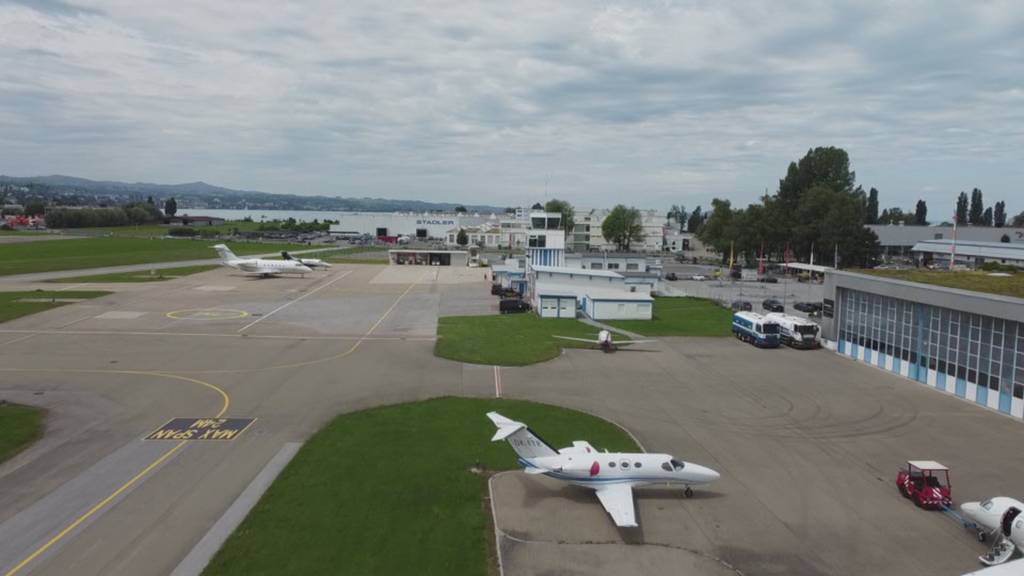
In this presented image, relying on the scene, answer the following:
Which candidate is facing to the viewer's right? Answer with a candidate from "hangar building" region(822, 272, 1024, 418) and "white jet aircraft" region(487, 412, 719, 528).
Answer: the white jet aircraft

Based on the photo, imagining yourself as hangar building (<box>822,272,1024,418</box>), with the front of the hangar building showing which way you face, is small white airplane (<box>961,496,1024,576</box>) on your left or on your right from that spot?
on your left

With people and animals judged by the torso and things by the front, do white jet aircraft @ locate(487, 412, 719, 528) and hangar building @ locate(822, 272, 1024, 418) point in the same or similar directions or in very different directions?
very different directions

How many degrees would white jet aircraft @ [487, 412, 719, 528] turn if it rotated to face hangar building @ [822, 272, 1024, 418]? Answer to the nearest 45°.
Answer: approximately 45° to its left

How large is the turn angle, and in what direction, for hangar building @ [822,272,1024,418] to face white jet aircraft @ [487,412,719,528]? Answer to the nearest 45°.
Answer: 0° — it already faces it

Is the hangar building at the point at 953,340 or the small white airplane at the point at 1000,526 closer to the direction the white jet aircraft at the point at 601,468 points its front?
the small white airplane

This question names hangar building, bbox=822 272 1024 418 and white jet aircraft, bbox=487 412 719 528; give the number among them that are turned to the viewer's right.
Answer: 1

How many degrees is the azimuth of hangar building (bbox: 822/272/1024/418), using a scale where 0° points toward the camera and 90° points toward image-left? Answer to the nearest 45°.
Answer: approximately 45°

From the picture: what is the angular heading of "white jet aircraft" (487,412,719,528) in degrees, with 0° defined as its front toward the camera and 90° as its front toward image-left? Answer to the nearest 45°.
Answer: approximately 270°

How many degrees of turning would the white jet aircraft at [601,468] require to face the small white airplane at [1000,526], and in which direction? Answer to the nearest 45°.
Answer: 0° — it already faces it
